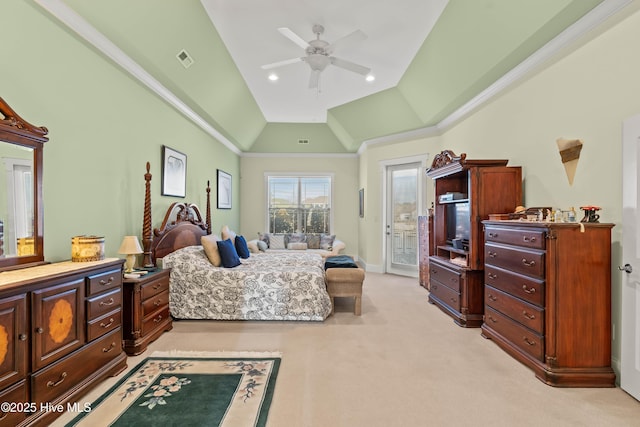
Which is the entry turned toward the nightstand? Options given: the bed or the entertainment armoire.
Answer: the entertainment armoire

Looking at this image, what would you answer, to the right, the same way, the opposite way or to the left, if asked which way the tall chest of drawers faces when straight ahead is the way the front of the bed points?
the opposite way

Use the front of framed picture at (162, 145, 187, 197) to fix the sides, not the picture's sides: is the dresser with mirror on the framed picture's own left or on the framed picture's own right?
on the framed picture's own right

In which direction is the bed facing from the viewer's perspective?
to the viewer's right

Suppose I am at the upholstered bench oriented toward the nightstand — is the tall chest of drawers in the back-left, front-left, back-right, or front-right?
back-left

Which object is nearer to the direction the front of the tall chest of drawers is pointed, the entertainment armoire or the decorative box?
the decorative box

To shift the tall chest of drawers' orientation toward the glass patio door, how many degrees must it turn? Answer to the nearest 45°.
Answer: approximately 90° to its right

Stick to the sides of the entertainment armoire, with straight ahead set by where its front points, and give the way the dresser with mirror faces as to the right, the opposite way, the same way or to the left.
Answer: the opposite way

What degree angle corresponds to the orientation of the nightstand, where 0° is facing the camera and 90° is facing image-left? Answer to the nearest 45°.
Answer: approximately 315°

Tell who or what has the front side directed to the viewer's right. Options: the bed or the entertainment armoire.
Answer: the bed

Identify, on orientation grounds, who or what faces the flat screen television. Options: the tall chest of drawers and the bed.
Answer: the bed

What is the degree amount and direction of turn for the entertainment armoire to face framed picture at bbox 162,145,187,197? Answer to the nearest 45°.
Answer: approximately 45° to its right

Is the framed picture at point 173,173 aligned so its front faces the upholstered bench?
yes

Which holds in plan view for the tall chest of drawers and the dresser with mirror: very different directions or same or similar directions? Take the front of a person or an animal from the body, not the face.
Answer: very different directions

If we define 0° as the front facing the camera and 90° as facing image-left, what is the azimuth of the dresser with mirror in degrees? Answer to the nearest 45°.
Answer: approximately 315°

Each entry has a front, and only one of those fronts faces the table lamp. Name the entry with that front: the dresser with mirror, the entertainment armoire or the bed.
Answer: the entertainment armoire

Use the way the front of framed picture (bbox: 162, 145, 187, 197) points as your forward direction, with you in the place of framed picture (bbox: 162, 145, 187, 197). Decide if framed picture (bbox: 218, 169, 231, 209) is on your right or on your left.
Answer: on your left
